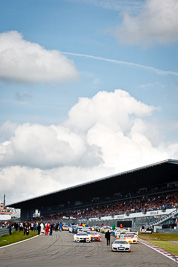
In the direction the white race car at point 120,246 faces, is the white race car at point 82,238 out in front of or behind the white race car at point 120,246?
behind

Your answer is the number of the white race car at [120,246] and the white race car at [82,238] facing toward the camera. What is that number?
2

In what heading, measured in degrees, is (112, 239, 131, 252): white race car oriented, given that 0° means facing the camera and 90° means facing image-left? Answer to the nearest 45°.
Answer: approximately 0°

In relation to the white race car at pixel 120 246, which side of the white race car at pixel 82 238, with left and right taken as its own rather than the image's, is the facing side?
front
